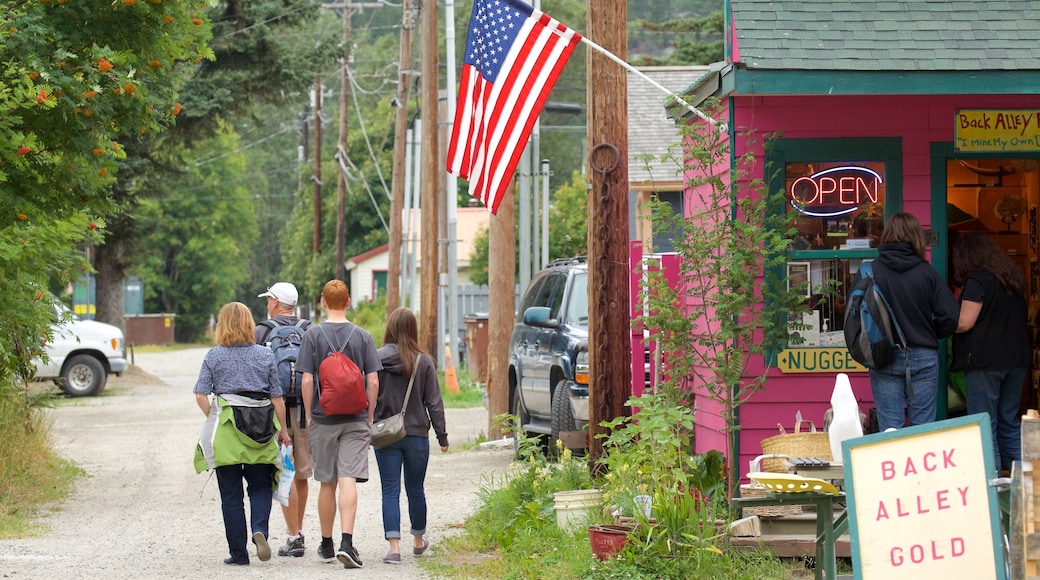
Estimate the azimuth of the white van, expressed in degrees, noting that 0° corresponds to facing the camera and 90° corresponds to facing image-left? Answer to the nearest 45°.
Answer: approximately 270°

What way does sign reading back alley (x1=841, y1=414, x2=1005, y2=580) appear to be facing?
toward the camera

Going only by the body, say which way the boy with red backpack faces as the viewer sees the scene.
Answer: away from the camera

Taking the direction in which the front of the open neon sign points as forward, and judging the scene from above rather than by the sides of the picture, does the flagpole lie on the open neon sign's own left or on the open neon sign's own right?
on the open neon sign's own right

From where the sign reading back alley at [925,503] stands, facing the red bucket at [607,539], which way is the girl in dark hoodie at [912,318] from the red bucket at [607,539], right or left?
right

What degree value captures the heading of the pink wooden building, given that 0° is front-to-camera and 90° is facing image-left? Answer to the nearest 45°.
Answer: approximately 0°

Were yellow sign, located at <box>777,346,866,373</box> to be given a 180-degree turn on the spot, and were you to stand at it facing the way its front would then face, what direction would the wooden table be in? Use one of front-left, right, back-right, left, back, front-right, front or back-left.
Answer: back

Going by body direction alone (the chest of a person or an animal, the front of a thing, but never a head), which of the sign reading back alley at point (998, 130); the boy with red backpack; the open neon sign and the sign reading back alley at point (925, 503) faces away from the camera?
the boy with red backpack

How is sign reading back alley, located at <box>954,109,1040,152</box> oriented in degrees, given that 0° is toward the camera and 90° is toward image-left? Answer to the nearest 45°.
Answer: approximately 0°

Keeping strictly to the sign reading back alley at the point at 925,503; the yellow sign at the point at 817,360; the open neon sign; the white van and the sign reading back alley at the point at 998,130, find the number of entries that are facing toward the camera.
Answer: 4

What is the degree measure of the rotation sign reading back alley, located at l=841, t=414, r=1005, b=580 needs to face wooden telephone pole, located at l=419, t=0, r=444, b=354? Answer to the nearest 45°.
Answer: approximately 135° to its right

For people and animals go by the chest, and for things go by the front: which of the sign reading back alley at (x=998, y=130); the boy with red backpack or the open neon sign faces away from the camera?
the boy with red backpack

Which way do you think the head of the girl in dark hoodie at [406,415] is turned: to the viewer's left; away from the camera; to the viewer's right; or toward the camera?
away from the camera
